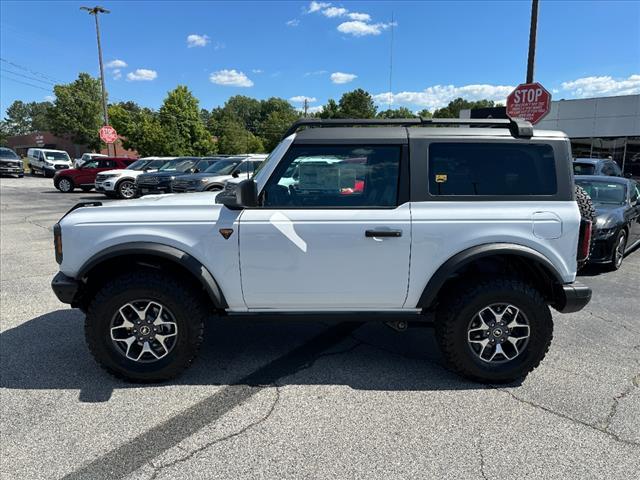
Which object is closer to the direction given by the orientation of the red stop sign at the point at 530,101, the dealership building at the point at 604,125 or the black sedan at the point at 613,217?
the black sedan

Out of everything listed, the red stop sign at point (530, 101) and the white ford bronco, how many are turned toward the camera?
1

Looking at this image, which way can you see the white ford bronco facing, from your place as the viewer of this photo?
facing to the left of the viewer

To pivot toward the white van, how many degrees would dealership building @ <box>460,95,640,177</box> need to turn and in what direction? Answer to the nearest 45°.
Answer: approximately 45° to its right

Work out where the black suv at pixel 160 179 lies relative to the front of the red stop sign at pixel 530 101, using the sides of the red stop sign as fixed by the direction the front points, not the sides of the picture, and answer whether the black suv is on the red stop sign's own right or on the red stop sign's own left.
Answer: on the red stop sign's own right

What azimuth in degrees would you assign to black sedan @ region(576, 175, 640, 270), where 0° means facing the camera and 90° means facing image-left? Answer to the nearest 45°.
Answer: approximately 45°

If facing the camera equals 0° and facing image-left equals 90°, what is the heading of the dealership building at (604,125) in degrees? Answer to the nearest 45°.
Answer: approximately 45°

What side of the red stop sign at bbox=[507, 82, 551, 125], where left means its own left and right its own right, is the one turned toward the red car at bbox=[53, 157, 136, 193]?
right

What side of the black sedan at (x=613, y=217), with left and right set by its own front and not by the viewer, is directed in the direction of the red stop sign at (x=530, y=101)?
right

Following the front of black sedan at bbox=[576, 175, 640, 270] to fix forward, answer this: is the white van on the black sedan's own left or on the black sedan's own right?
on the black sedan's own right
